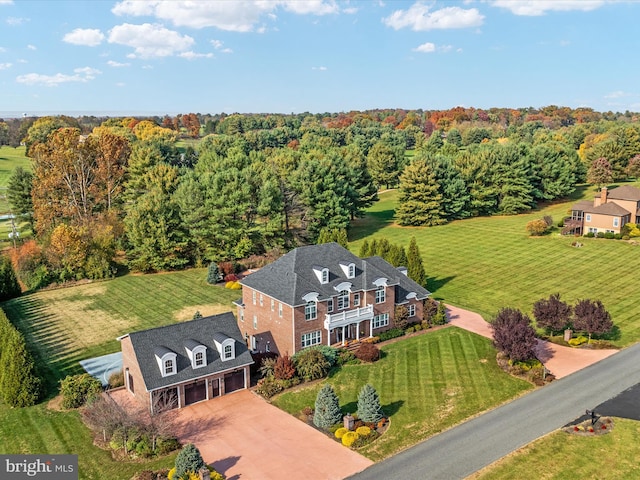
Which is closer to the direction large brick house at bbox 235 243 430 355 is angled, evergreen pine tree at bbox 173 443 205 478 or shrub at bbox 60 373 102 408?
the evergreen pine tree

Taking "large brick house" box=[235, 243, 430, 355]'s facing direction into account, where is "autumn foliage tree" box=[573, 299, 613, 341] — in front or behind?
in front

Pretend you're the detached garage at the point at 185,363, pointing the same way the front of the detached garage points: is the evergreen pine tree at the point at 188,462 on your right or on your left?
on your right

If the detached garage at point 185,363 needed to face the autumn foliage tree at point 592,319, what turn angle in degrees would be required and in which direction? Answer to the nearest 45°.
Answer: approximately 45° to its left

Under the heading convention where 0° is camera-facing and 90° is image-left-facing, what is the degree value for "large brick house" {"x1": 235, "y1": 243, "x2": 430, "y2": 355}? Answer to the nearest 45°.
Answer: approximately 315°

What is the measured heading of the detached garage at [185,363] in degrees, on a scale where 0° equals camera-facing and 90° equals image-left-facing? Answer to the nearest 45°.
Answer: approximately 315°

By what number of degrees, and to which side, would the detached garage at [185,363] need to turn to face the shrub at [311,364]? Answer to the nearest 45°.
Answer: approximately 45° to its left

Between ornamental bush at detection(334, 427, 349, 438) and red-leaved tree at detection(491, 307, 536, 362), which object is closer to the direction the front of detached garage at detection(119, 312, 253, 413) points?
the ornamental bush
